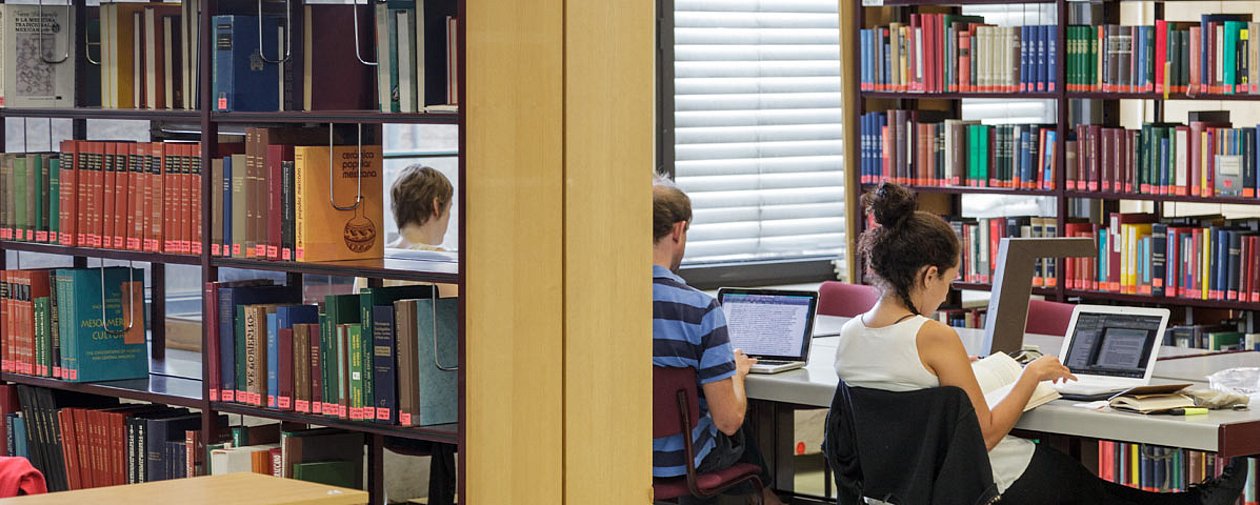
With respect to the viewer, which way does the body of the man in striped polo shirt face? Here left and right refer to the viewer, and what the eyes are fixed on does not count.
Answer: facing away from the viewer and to the right of the viewer

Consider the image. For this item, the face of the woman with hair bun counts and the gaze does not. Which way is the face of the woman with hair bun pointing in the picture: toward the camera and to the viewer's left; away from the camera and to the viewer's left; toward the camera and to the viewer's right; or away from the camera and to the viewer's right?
away from the camera and to the viewer's right

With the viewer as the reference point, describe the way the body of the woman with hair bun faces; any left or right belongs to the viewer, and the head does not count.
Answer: facing away from the viewer and to the right of the viewer

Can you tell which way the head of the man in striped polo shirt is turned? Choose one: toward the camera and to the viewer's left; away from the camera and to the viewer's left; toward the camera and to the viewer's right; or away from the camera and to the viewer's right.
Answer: away from the camera and to the viewer's right

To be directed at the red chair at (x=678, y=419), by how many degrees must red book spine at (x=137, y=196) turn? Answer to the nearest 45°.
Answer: approximately 135° to its left

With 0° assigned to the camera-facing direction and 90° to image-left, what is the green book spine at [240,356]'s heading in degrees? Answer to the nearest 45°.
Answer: approximately 0°
